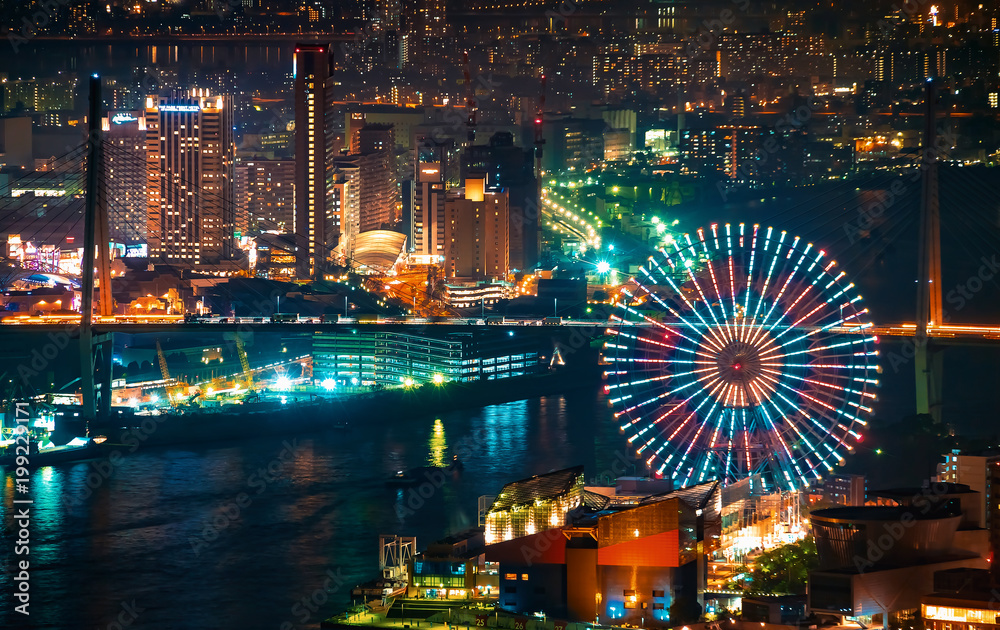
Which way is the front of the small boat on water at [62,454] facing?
to the viewer's right

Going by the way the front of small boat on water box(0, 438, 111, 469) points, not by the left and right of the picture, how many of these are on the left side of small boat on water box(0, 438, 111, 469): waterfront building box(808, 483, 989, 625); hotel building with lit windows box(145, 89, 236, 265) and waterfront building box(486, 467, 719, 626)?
1

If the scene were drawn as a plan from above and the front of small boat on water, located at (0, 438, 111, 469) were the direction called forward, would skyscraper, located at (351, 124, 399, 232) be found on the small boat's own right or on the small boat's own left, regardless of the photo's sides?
on the small boat's own left

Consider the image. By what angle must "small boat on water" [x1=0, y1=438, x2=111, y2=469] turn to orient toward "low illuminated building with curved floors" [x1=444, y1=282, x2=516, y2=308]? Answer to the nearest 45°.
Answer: approximately 45° to its left

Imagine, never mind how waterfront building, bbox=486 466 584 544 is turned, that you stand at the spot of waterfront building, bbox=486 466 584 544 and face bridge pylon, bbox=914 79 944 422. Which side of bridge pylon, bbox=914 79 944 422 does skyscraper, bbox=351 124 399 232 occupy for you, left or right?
left

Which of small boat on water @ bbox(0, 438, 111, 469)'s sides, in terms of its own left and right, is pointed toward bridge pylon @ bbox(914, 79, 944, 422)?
front

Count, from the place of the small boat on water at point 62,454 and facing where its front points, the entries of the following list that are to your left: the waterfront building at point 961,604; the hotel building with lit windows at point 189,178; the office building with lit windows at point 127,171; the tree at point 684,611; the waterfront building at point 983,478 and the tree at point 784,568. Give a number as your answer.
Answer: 2

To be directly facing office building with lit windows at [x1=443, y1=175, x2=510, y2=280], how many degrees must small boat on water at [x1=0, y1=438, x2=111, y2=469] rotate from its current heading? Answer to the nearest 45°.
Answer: approximately 45° to its left

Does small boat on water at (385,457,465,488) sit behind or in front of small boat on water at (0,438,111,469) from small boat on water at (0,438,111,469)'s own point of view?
in front

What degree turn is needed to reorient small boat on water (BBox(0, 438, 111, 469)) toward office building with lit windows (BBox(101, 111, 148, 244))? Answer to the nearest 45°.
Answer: approximately 90° to its left

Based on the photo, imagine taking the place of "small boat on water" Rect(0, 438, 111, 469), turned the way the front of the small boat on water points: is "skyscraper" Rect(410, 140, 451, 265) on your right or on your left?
on your left

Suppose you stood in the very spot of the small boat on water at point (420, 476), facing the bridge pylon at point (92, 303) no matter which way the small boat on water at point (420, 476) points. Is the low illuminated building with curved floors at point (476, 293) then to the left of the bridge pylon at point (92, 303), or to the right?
right

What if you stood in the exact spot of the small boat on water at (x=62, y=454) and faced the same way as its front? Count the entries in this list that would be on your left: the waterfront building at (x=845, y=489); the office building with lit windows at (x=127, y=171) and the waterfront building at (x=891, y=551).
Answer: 1

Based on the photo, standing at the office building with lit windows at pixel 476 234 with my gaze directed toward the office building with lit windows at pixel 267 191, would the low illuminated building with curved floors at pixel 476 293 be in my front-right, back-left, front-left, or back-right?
back-left
